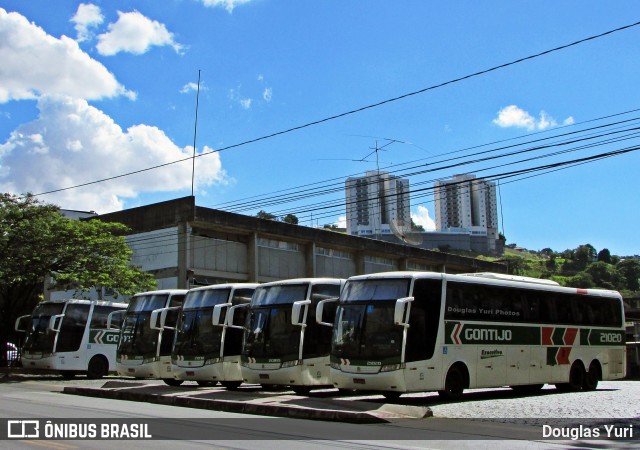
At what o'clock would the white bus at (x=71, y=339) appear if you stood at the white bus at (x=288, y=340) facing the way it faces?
the white bus at (x=71, y=339) is roughly at 3 o'clock from the white bus at (x=288, y=340).

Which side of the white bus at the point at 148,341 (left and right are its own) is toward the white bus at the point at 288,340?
left

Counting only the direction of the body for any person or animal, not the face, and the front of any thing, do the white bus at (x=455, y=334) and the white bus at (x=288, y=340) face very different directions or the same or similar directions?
same or similar directions

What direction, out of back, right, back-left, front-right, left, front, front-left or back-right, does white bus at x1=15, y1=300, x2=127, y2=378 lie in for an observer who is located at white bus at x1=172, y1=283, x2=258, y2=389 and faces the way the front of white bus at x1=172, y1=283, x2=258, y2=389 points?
right

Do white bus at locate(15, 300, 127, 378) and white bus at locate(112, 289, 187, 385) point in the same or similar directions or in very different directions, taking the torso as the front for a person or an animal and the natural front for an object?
same or similar directions

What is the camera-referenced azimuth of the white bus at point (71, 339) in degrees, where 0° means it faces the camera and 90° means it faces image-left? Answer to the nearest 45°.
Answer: approximately 45°

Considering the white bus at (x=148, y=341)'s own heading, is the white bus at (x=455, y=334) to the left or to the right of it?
on its left

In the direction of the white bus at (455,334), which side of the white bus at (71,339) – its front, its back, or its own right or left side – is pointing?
left

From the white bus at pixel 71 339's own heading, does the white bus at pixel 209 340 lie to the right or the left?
on its left

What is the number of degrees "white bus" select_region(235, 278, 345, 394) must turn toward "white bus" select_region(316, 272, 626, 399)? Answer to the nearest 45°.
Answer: approximately 90° to its left

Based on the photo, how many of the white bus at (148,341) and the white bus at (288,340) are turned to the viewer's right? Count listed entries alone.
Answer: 0

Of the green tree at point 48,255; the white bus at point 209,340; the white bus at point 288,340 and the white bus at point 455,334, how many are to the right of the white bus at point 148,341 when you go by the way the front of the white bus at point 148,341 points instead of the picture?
1

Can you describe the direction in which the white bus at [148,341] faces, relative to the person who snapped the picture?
facing the viewer and to the left of the viewer

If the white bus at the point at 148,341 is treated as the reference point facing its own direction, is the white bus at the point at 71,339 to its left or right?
on its right

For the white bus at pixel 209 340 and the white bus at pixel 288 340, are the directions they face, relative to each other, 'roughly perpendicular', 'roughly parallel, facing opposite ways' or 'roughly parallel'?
roughly parallel
